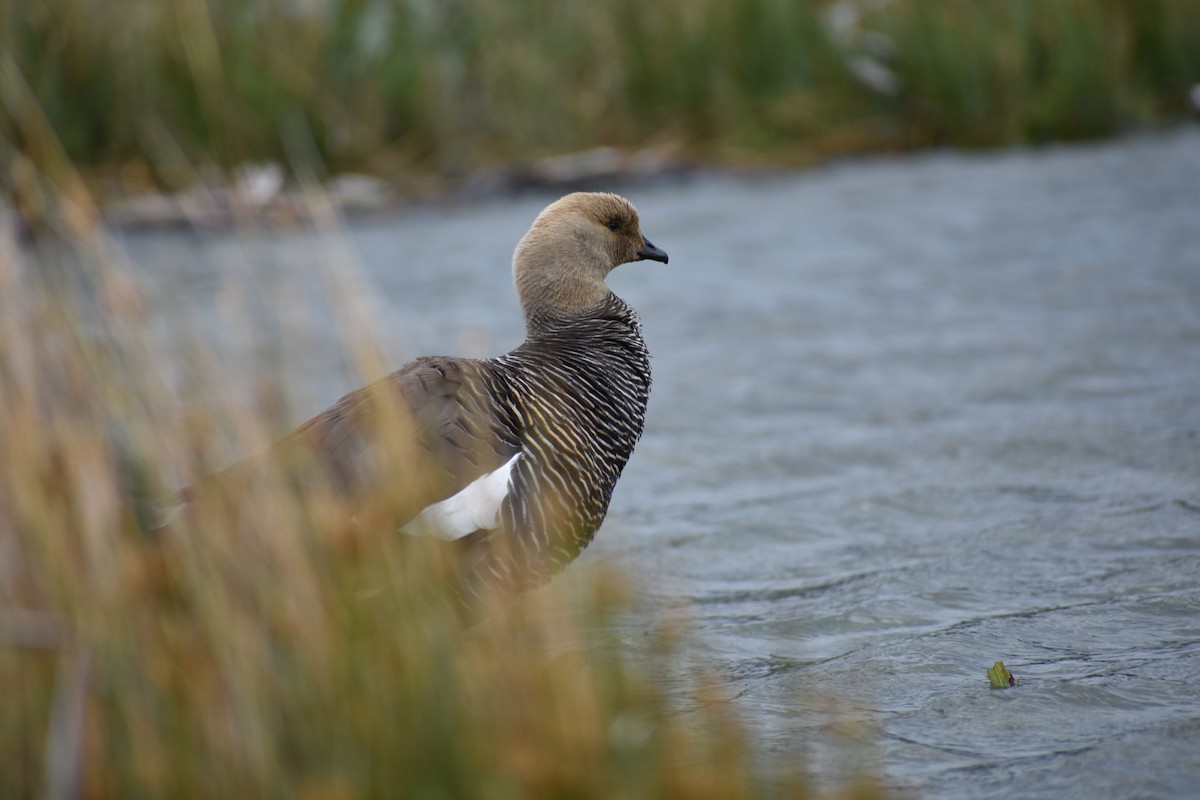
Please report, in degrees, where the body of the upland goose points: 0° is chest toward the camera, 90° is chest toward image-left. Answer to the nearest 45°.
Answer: approximately 270°

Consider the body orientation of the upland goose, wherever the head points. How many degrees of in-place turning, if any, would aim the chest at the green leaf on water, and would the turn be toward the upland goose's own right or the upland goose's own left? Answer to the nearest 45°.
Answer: approximately 45° to the upland goose's own right
